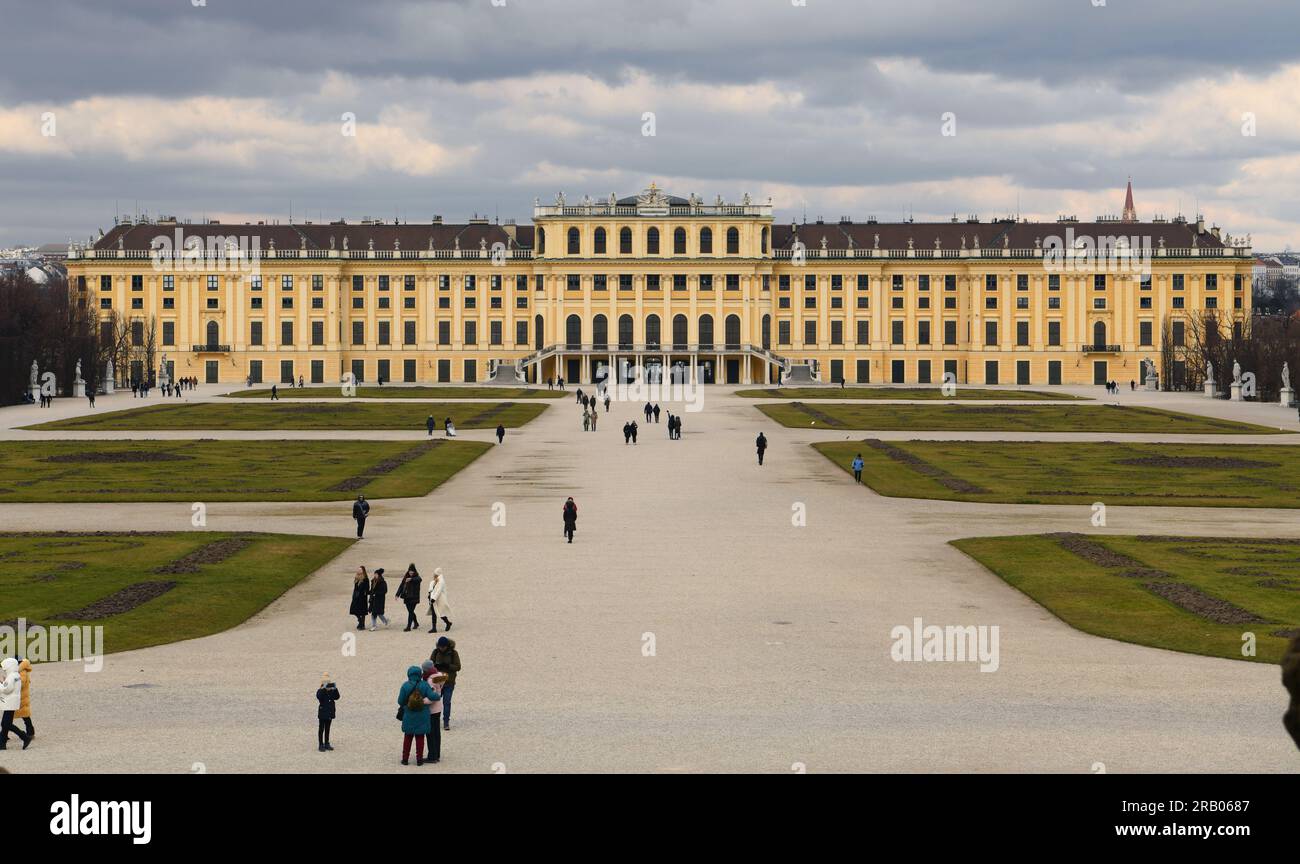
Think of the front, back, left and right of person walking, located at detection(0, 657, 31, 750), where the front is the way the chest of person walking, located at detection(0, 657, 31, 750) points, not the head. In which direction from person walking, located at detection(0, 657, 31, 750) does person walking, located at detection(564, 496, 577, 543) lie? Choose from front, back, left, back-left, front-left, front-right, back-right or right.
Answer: back-right

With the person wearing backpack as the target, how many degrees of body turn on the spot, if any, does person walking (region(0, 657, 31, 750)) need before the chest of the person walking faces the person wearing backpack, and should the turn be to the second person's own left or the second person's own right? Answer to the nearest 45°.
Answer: approximately 135° to the second person's own left

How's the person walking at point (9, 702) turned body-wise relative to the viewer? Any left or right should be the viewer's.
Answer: facing to the left of the viewer

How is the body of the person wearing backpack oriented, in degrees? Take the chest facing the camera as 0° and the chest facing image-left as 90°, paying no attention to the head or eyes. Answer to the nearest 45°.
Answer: approximately 180°

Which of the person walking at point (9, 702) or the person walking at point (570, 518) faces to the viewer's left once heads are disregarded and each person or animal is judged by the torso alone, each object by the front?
the person walking at point (9, 702)

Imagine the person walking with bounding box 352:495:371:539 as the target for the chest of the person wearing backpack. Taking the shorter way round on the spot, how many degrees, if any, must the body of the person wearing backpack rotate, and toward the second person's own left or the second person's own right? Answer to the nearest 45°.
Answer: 0° — they already face them
